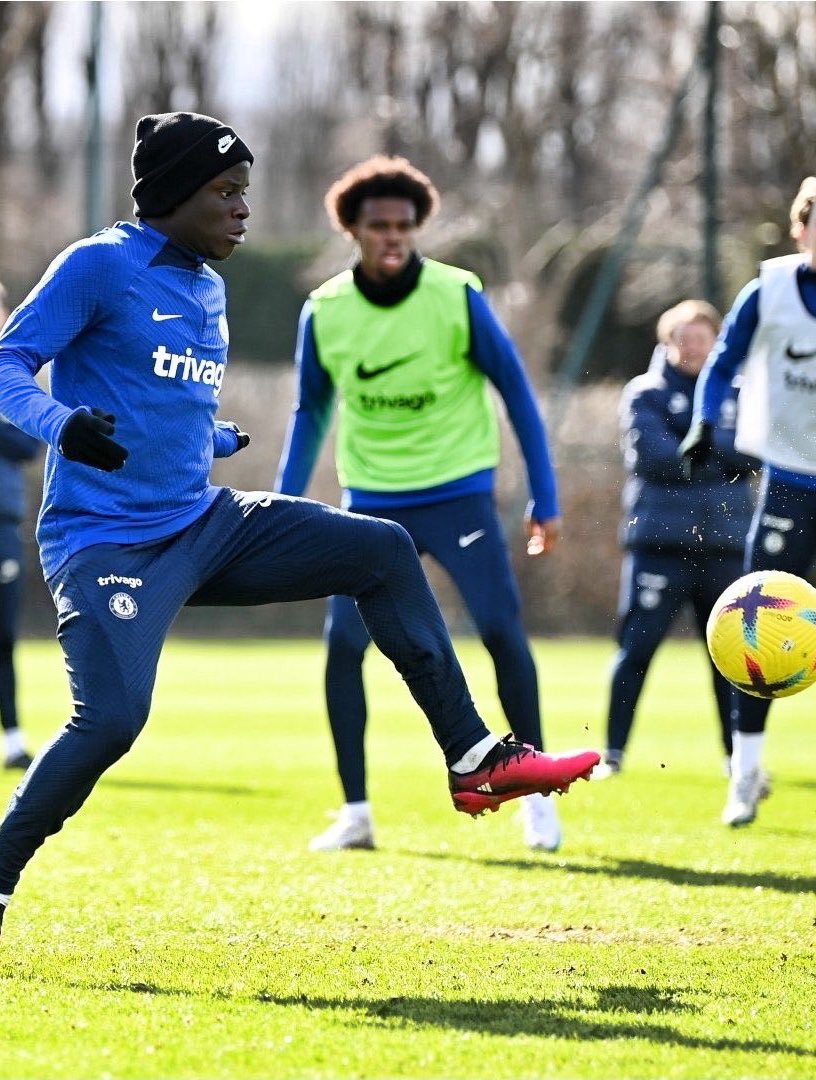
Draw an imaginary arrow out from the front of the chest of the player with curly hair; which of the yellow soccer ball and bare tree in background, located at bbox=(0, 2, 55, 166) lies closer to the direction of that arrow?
the yellow soccer ball

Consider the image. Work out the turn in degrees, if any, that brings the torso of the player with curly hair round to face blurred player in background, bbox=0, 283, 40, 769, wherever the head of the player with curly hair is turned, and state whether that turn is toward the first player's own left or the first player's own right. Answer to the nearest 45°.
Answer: approximately 135° to the first player's own right

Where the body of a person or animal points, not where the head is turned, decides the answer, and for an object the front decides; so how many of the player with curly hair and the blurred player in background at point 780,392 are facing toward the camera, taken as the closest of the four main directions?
2

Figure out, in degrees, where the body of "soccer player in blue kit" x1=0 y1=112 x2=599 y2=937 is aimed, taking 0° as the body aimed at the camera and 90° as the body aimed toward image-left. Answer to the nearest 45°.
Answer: approximately 315°

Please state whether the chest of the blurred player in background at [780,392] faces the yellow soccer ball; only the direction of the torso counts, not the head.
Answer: yes

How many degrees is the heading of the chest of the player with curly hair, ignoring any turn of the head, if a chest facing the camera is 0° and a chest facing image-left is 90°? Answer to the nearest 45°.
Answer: approximately 0°

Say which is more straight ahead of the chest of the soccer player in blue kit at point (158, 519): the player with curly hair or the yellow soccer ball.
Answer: the yellow soccer ball

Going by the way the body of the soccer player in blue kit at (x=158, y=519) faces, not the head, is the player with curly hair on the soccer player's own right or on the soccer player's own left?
on the soccer player's own left

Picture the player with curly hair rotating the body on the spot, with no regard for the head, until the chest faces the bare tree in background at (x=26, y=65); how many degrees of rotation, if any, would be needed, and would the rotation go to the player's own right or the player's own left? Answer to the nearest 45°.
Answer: approximately 180°
